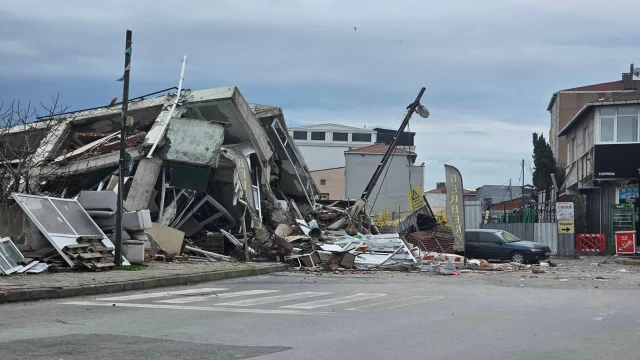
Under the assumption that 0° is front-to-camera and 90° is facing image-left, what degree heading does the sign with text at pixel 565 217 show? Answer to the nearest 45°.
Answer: approximately 0°

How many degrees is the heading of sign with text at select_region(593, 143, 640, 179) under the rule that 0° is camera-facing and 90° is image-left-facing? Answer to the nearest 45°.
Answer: approximately 0°

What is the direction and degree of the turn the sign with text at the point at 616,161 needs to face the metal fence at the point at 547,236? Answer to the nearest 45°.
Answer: approximately 45° to its right

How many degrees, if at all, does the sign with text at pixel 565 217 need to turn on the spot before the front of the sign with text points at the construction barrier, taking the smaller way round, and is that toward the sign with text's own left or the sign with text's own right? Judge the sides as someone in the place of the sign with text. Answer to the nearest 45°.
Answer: approximately 135° to the sign with text's own left

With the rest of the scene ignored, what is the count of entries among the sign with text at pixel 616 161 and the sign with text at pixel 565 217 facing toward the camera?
2
